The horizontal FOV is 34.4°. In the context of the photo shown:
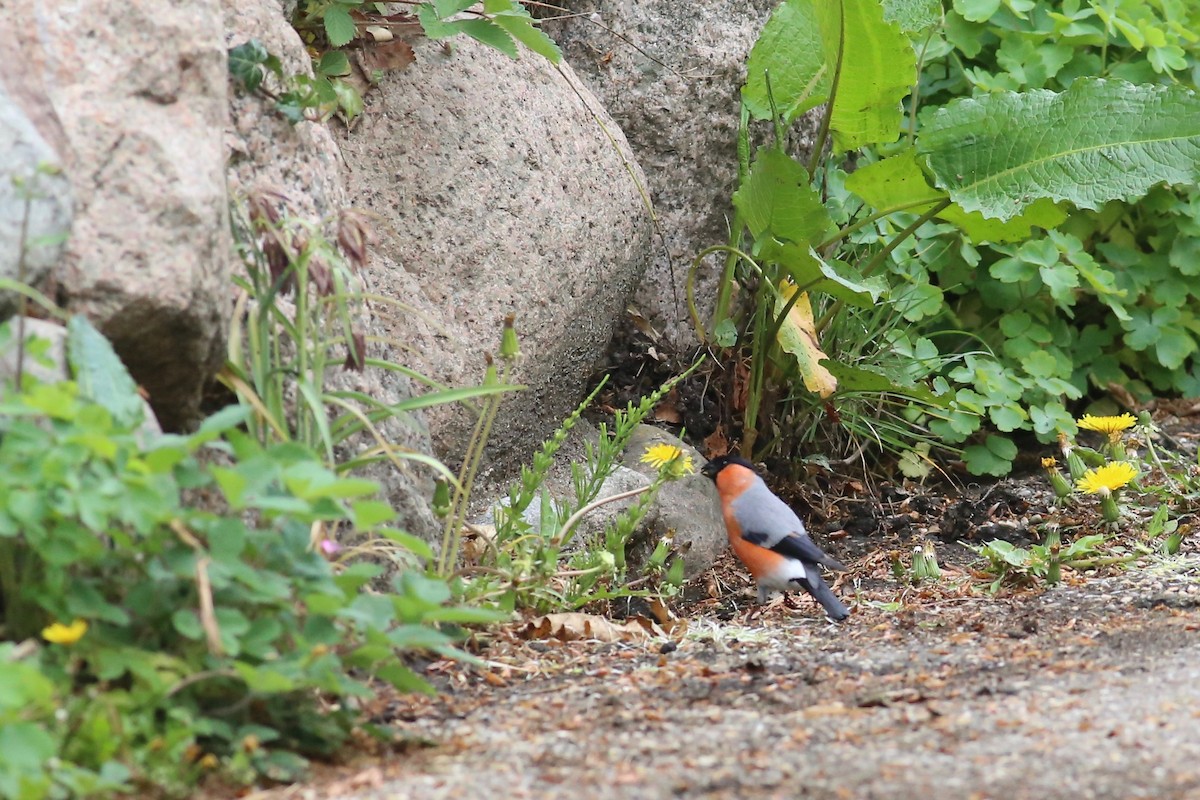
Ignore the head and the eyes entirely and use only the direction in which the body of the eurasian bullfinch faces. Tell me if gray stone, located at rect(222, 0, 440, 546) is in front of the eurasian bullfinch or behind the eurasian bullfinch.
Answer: in front

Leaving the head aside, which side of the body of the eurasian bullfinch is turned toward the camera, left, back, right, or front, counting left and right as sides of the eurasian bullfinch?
left

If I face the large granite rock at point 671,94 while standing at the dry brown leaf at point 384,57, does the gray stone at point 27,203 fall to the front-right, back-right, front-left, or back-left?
back-right

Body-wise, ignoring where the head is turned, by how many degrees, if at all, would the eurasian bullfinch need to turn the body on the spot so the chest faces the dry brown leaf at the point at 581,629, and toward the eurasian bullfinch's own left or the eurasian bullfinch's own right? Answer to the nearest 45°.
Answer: approximately 45° to the eurasian bullfinch's own left

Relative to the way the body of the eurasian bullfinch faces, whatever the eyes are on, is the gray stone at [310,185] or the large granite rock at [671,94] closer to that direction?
the gray stone

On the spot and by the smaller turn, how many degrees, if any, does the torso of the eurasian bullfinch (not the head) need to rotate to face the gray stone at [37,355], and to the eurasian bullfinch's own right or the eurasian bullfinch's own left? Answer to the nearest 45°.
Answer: approximately 45° to the eurasian bullfinch's own left

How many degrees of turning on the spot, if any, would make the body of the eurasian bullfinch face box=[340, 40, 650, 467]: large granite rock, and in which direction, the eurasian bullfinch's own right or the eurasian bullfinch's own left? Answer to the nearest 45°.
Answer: approximately 45° to the eurasian bullfinch's own right

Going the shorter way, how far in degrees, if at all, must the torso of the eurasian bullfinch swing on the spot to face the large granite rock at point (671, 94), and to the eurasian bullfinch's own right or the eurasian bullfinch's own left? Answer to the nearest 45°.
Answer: approximately 90° to the eurasian bullfinch's own right
